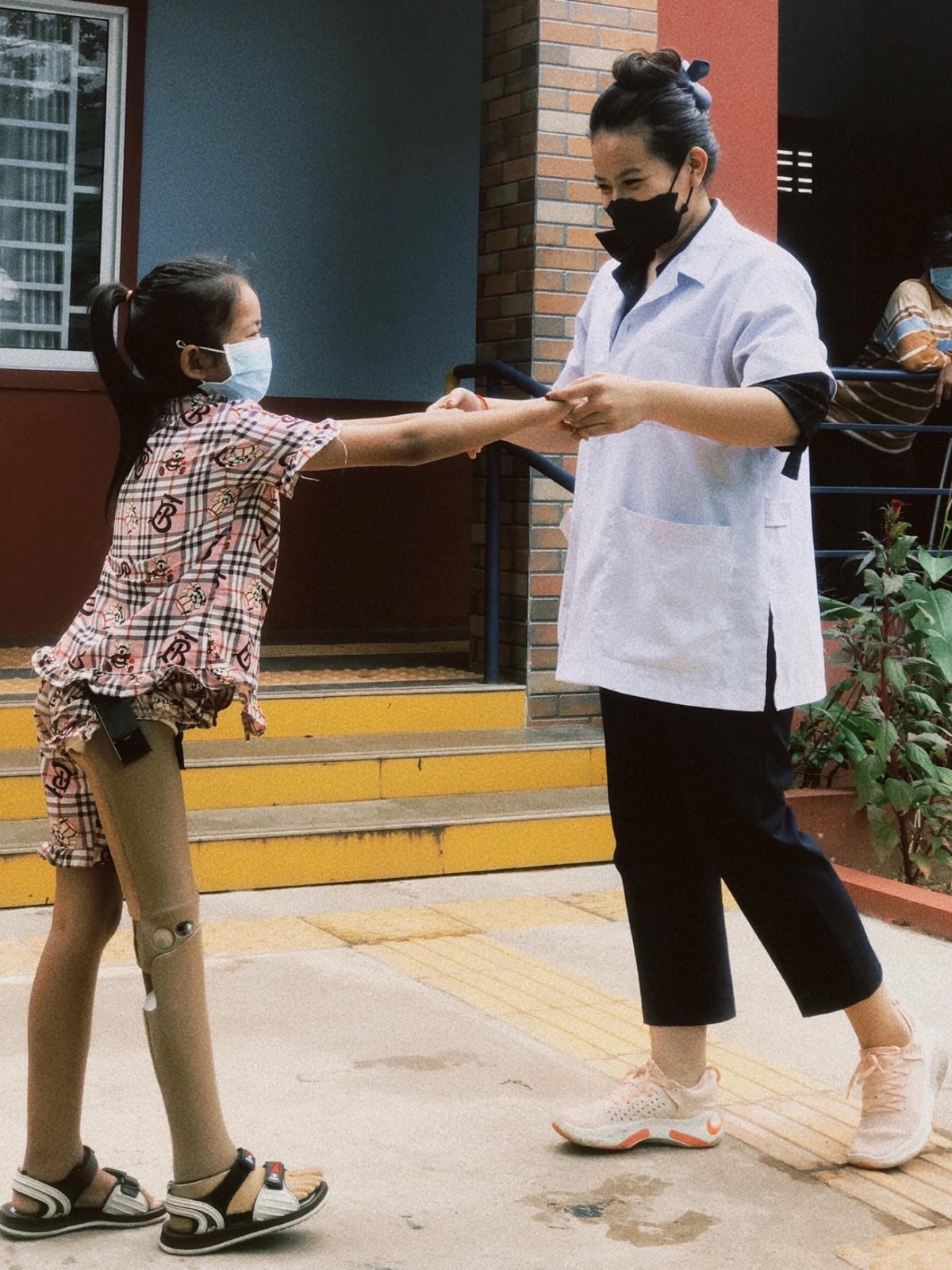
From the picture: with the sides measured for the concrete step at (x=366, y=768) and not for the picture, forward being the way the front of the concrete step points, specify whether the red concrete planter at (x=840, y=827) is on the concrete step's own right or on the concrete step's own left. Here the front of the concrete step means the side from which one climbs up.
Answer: on the concrete step's own left

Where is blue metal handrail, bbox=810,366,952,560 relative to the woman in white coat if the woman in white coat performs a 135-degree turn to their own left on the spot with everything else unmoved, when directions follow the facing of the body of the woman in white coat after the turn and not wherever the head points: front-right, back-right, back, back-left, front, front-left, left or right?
left

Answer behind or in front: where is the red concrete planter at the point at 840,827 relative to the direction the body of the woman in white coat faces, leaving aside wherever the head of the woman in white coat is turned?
behind

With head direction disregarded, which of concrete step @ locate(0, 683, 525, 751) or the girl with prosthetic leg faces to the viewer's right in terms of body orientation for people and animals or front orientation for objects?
the girl with prosthetic leg

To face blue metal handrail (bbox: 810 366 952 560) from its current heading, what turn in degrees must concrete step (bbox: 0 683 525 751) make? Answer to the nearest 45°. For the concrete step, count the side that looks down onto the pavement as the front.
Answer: approximately 90° to its left

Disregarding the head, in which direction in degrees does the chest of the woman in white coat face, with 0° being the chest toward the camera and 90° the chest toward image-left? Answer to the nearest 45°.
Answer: approximately 45°

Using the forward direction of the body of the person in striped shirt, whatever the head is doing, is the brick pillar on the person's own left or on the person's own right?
on the person's own right

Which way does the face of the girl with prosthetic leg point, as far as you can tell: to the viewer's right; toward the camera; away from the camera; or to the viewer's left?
to the viewer's right

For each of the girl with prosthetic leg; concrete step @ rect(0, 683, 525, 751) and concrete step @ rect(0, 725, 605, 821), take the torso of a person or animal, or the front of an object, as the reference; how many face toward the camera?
2

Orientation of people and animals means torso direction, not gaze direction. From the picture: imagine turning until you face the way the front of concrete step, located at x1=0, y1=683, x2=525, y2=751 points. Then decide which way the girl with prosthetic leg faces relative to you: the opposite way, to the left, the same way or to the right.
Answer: to the left

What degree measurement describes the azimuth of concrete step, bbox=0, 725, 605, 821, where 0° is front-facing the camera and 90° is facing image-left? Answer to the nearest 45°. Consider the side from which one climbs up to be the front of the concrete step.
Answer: approximately 0°

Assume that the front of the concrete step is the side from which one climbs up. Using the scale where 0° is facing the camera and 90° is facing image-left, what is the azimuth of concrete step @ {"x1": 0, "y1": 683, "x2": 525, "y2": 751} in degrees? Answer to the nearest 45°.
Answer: approximately 0°

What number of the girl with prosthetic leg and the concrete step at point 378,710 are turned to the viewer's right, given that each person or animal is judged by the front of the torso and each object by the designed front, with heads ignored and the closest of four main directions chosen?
1

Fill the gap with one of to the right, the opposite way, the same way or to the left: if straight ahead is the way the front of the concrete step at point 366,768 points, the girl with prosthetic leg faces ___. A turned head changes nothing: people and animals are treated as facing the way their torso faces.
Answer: to the left

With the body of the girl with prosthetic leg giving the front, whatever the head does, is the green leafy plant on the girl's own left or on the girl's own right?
on the girl's own left
